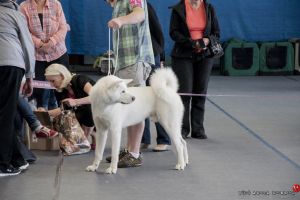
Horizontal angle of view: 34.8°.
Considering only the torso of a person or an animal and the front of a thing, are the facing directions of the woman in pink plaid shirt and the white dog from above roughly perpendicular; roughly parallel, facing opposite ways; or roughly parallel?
roughly perpendicular

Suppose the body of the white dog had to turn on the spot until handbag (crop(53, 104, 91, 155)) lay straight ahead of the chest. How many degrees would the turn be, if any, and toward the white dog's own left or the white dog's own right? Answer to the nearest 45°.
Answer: approximately 45° to the white dog's own right

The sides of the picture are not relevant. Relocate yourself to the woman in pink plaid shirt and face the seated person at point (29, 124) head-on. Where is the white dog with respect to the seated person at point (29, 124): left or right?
left

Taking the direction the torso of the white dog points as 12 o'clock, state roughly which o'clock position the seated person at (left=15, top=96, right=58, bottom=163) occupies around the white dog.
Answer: The seated person is roughly at 1 o'clock from the white dog.

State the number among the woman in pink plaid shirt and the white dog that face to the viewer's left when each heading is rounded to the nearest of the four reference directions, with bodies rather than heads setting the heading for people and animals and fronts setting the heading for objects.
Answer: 1

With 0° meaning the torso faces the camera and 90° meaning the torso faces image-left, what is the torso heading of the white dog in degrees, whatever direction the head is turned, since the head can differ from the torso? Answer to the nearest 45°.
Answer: approximately 90°
